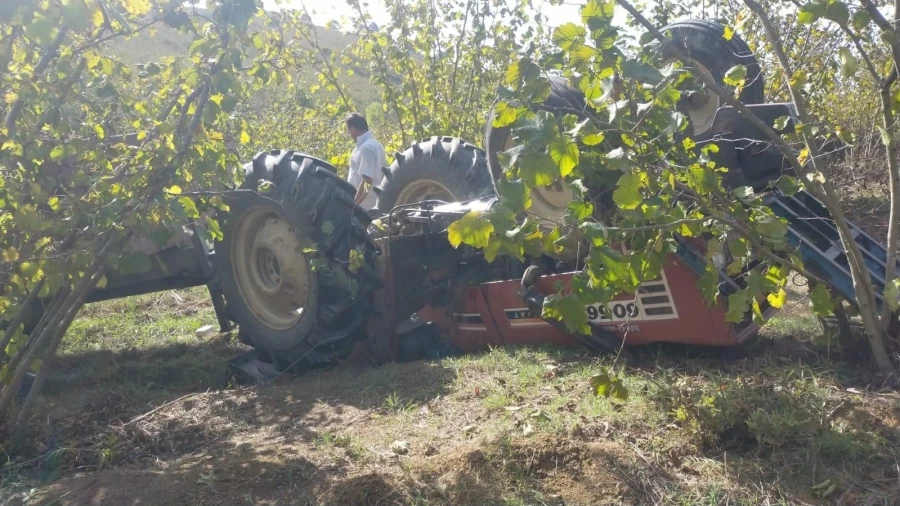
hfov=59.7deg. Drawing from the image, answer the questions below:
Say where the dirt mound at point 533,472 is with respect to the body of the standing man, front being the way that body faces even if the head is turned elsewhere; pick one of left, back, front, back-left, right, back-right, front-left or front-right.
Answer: left

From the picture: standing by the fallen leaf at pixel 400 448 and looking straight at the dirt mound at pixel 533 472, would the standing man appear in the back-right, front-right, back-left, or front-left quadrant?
back-left

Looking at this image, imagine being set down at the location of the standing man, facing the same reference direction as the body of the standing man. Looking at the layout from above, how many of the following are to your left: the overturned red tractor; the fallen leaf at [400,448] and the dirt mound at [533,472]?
3

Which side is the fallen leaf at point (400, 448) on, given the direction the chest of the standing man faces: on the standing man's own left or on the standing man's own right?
on the standing man's own left

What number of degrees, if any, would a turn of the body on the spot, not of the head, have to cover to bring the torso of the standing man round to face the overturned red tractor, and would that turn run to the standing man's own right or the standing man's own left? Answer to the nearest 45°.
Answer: approximately 90° to the standing man's own left

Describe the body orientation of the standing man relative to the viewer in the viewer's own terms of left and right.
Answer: facing to the left of the viewer
